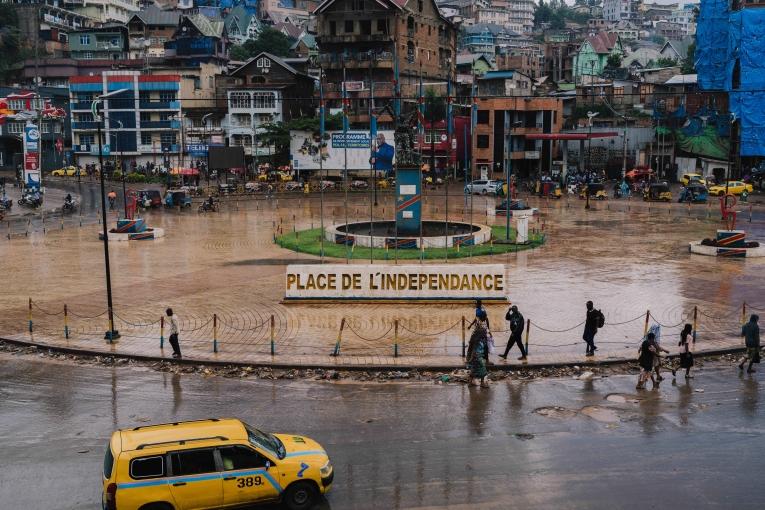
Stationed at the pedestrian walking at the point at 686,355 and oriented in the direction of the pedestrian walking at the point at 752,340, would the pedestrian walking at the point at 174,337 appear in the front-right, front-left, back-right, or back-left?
back-left

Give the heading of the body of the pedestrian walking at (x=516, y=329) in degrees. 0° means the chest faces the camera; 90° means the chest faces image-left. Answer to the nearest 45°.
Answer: approximately 90°

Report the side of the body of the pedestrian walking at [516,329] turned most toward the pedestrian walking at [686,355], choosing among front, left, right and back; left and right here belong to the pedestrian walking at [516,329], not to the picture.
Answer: back

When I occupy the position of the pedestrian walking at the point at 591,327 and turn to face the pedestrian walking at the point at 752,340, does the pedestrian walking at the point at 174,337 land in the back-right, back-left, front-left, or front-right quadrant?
back-right

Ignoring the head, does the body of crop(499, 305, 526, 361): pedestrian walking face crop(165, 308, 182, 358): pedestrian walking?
yes
